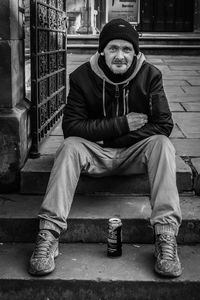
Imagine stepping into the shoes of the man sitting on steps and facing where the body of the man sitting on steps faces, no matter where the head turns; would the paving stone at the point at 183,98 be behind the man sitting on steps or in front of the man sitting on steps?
behind

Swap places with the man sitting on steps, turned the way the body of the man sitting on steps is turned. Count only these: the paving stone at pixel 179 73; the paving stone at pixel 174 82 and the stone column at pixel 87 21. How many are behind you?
3

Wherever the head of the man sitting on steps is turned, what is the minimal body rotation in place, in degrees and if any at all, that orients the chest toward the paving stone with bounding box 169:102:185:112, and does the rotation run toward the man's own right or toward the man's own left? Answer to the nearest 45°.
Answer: approximately 180°

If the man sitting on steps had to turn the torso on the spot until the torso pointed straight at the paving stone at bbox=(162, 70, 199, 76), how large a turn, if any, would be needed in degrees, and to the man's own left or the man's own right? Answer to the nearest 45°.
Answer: approximately 180°

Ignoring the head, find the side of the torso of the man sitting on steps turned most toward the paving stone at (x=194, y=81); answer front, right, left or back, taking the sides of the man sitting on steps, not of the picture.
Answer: back

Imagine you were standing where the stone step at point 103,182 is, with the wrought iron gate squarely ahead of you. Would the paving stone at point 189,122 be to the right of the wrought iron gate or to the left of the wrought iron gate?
right

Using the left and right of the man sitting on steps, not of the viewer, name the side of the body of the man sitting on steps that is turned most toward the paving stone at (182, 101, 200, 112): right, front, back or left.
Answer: back

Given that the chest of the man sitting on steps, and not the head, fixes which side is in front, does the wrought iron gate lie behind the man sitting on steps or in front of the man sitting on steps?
behind

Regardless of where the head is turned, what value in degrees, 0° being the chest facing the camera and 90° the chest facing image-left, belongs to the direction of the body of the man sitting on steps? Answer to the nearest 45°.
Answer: approximately 0°

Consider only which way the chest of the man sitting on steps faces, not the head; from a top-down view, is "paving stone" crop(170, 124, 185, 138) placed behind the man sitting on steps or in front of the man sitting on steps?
behind

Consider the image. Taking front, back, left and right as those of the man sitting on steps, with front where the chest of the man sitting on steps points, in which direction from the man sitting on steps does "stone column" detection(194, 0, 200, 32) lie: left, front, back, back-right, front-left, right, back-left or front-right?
back
